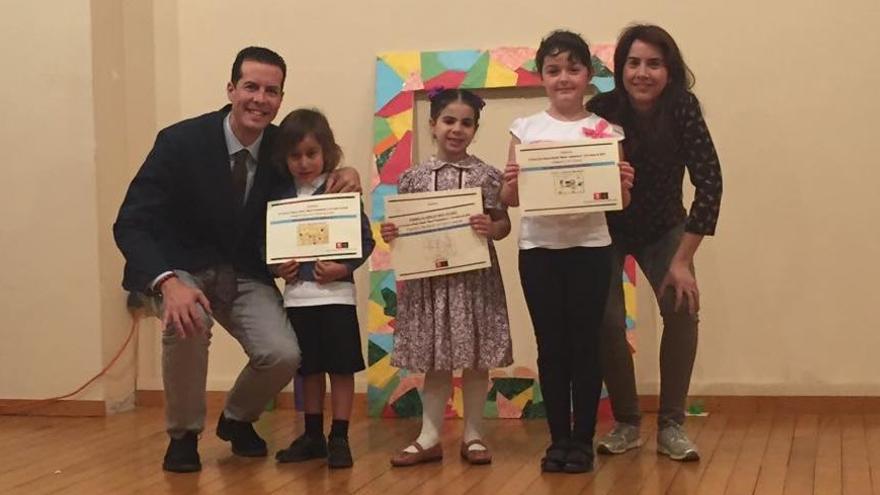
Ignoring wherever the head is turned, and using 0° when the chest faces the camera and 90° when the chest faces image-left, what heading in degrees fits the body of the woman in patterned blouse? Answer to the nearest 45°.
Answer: approximately 0°

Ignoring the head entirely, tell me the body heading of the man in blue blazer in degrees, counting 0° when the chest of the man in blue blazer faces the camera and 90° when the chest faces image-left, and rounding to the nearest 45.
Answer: approximately 315°

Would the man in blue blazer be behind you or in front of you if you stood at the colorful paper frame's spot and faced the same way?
in front

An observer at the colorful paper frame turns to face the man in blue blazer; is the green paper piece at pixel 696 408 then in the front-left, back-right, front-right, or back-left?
back-left

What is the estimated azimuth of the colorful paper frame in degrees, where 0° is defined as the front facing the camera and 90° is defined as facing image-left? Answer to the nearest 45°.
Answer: approximately 0°

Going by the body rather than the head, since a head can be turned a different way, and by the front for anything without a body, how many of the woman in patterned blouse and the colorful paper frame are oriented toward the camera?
2

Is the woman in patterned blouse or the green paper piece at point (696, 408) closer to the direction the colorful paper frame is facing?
the woman in patterned blouse

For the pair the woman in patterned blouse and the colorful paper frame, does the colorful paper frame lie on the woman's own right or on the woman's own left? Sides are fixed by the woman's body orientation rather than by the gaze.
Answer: on the woman's own right

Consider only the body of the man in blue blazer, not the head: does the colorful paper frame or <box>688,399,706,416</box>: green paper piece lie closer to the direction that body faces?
the green paper piece
